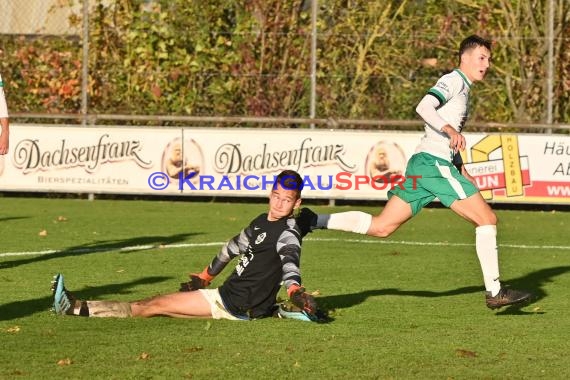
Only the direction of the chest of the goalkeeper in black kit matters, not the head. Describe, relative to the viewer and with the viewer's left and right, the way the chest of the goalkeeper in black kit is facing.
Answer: facing the viewer and to the left of the viewer

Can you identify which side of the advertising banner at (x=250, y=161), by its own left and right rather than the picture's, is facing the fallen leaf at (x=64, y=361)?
front

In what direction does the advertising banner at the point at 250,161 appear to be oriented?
toward the camera

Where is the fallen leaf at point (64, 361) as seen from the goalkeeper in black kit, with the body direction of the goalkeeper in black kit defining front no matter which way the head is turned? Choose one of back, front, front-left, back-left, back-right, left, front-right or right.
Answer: front

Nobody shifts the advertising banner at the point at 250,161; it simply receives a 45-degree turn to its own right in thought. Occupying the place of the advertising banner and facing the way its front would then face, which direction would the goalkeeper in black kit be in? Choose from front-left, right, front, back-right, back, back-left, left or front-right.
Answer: front-left
